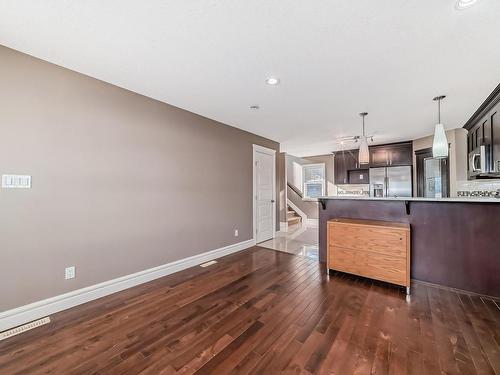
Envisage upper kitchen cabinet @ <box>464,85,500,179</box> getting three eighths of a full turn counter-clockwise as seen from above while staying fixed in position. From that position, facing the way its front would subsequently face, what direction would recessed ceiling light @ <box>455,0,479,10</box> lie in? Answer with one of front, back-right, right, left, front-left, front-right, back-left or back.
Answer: front-right

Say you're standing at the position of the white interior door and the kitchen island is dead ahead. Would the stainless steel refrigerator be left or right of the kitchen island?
left

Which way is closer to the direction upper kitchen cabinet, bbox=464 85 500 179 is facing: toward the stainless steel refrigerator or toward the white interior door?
the white interior door

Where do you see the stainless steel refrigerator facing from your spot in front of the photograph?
facing the viewer

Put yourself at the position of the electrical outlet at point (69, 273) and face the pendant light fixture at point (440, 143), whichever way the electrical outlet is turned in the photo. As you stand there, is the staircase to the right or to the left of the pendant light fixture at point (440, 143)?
left

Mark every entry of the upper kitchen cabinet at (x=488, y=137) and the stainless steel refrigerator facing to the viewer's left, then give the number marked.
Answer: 1

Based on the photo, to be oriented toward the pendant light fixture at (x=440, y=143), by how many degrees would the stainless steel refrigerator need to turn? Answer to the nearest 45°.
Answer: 0° — it already faces it

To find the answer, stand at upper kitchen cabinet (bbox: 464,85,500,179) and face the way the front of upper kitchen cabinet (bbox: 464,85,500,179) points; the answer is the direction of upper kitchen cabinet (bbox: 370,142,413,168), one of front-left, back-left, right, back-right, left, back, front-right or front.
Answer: front-right

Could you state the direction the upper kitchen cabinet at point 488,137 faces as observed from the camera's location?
facing to the left of the viewer

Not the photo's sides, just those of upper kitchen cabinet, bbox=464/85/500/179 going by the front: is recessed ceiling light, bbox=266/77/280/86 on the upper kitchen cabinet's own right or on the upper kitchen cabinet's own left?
on the upper kitchen cabinet's own left

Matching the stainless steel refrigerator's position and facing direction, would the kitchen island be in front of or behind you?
in front

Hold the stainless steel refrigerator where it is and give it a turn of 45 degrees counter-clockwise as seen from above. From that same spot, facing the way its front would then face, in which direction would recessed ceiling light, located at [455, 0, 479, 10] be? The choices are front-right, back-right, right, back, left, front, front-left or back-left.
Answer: front-right

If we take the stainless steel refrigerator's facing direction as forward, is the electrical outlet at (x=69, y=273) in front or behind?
in front
